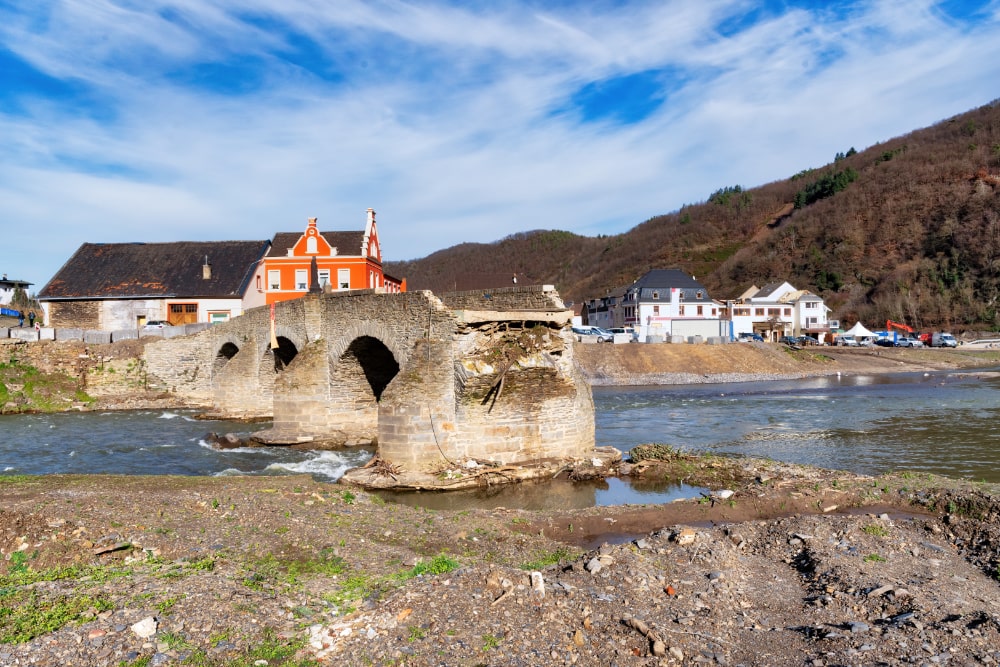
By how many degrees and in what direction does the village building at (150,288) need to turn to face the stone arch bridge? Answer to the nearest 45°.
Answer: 0° — it already faces it

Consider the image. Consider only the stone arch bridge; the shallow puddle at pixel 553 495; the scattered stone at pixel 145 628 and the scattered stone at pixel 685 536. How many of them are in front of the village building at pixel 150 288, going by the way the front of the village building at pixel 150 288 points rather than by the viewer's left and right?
4

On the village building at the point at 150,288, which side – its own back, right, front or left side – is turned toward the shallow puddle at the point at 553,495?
front

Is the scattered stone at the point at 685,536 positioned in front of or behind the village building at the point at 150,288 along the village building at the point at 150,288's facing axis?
in front

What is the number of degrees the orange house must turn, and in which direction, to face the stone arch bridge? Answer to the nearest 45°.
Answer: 0° — it already faces it

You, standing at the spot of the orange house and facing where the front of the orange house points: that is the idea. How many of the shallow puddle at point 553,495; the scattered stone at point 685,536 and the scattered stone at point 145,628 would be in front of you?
3

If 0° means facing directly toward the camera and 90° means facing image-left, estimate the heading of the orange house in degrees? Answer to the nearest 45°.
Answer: approximately 0°

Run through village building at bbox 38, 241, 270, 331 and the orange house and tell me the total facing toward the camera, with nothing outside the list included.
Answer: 2

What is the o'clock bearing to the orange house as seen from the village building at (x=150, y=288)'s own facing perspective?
The orange house is roughly at 10 o'clock from the village building.

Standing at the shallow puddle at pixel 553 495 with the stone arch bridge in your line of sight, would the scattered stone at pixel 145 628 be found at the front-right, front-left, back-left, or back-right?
back-left

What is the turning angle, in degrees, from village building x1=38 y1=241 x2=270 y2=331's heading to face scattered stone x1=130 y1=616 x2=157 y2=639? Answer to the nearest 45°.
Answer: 0° — it already faces it

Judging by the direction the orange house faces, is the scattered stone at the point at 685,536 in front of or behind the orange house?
in front

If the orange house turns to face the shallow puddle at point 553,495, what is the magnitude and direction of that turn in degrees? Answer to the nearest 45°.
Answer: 0° — it already faces it
